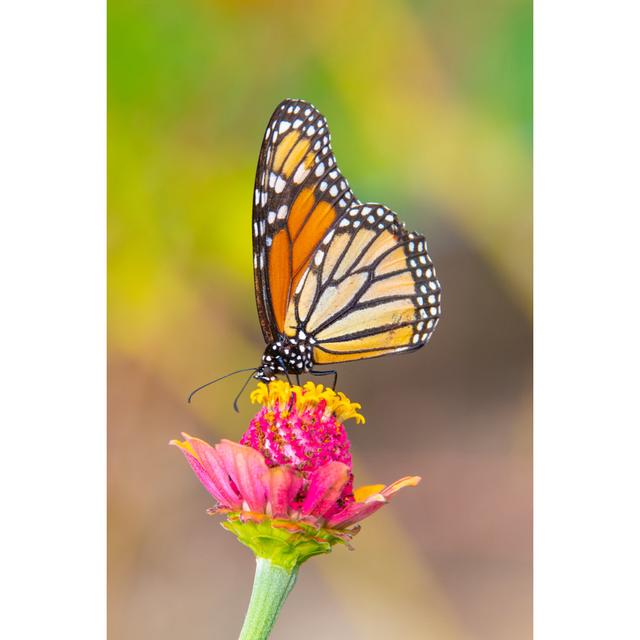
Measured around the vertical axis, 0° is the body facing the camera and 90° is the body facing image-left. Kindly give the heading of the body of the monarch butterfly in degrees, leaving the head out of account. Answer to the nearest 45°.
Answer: approximately 90°
